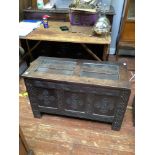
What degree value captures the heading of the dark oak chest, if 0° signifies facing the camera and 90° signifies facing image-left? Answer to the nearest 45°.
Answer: approximately 0°

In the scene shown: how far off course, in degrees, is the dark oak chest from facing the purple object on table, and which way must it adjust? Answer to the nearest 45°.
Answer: approximately 180°
